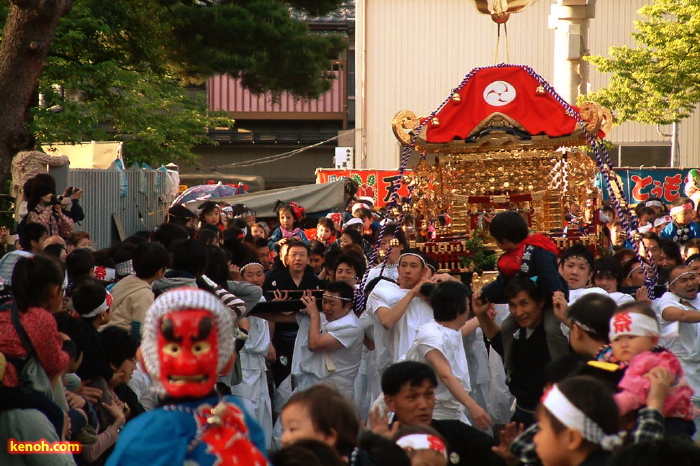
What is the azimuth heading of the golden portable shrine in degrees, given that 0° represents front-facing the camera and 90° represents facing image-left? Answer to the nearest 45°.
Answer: approximately 0°

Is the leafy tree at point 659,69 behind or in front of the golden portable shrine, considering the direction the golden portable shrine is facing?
behind

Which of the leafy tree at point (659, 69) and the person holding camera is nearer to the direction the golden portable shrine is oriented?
the person holding camera

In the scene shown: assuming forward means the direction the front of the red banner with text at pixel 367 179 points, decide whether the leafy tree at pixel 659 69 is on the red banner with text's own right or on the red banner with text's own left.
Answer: on the red banner with text's own left

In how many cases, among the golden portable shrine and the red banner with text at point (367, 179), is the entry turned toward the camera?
2

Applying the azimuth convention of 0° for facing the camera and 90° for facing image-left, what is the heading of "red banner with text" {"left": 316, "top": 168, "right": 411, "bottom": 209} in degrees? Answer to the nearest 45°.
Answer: approximately 0°

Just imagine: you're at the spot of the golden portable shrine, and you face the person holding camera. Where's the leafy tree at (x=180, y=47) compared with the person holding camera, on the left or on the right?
right
